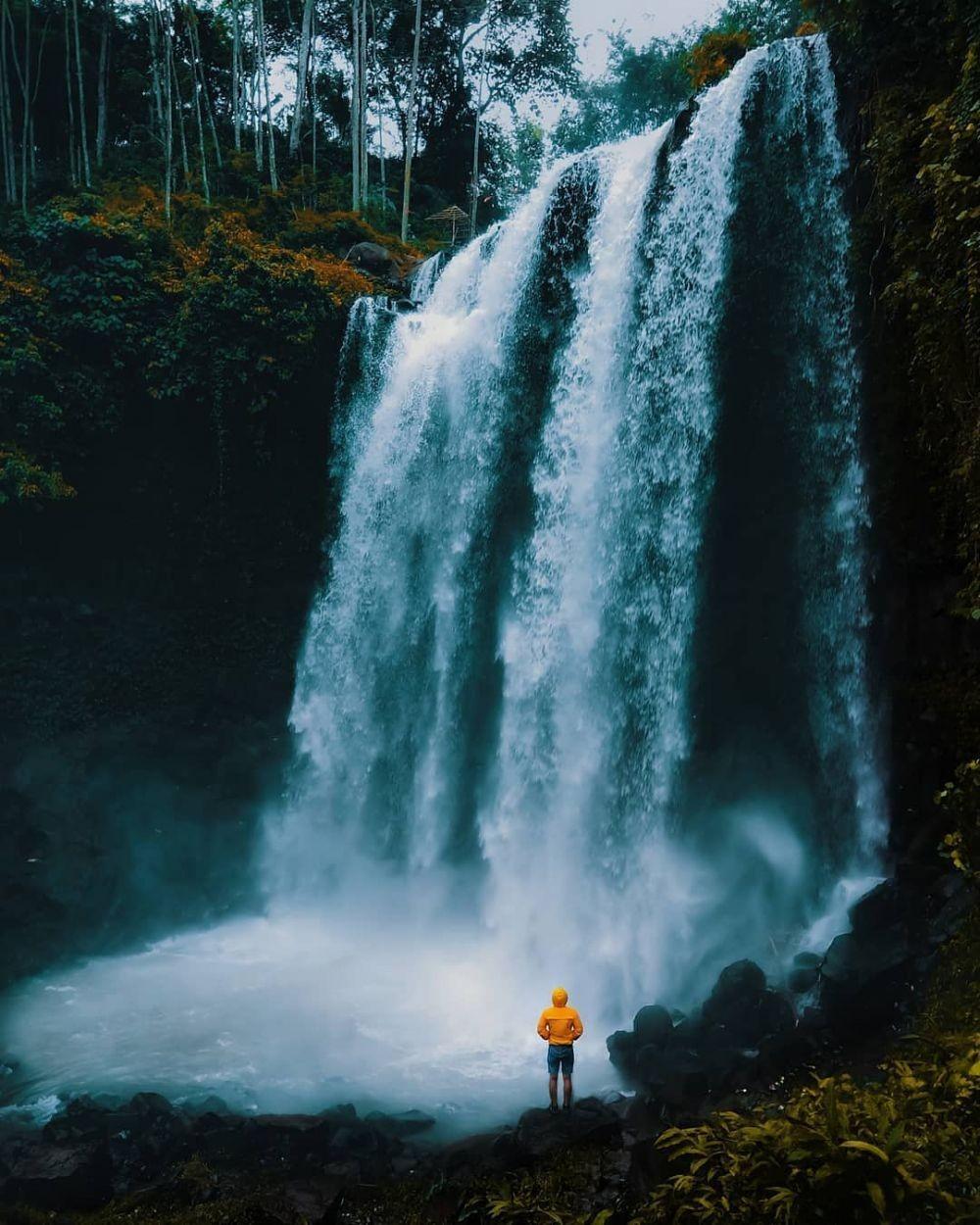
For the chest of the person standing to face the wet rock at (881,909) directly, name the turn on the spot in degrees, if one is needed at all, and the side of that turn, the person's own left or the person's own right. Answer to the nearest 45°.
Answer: approximately 90° to the person's own right

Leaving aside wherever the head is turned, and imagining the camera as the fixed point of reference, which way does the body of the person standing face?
away from the camera

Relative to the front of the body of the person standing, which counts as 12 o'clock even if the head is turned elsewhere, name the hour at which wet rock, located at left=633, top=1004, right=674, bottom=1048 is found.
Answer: The wet rock is roughly at 1 o'clock from the person standing.

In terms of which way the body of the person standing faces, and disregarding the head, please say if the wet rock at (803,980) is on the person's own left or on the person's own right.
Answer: on the person's own right

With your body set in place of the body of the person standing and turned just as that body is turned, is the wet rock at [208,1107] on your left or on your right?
on your left

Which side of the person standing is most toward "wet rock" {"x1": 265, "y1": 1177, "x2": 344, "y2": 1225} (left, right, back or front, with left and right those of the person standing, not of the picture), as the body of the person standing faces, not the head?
back
